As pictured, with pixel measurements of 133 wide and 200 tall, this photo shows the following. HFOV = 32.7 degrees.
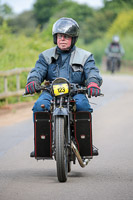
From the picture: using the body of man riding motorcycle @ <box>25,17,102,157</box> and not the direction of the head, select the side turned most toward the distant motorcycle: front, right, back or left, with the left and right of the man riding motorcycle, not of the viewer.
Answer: back

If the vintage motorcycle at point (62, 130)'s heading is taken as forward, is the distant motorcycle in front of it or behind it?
behind

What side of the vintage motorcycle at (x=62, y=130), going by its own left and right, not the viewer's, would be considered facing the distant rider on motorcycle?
back

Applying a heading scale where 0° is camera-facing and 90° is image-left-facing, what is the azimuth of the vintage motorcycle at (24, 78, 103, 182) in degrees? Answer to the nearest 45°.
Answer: approximately 0°
